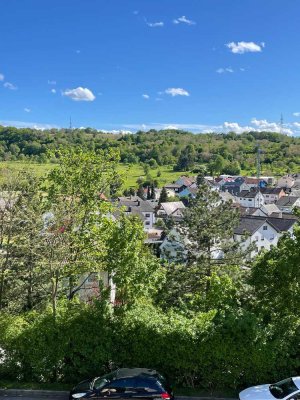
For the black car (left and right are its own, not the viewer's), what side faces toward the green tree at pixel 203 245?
right

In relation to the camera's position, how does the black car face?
facing to the left of the viewer

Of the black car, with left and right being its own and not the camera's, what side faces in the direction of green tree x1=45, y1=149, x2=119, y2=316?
right

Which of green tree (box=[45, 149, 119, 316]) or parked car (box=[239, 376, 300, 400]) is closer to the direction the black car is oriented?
the green tree

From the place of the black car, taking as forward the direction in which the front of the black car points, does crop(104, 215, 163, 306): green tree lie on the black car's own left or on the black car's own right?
on the black car's own right

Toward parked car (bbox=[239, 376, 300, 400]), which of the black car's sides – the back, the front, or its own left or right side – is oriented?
back
